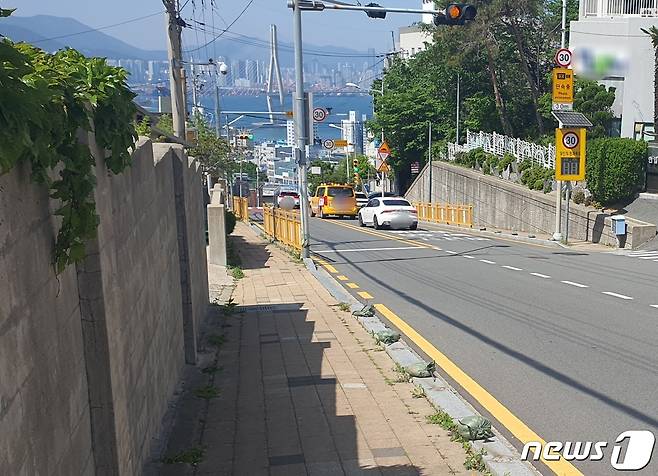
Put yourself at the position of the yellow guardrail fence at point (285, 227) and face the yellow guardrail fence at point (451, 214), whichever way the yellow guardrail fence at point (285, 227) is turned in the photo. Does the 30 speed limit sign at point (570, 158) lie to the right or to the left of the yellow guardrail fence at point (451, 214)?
right

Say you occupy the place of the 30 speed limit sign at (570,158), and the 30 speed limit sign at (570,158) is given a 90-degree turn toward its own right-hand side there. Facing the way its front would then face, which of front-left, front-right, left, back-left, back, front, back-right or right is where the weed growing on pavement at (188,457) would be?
left

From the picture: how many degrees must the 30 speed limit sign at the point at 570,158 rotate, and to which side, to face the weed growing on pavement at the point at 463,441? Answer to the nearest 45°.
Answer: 0° — it already faces it

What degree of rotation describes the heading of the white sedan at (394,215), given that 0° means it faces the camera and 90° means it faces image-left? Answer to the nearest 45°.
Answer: approximately 135°

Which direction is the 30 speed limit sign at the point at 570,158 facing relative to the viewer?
toward the camera

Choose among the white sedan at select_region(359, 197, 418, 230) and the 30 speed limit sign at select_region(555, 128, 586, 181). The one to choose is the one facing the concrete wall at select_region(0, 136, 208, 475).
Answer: the 30 speed limit sign

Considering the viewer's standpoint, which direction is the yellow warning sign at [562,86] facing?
facing the viewer

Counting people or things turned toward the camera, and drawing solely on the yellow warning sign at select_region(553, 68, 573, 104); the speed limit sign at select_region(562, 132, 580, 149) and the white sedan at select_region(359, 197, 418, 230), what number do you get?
2

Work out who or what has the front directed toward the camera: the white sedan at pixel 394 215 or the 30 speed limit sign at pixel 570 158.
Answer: the 30 speed limit sign

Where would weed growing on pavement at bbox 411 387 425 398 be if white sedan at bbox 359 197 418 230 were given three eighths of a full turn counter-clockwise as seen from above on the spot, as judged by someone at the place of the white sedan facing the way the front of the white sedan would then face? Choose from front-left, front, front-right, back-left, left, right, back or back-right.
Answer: front

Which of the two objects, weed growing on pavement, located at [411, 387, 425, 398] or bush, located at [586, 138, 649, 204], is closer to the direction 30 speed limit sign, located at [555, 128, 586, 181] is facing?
the weed growing on pavement

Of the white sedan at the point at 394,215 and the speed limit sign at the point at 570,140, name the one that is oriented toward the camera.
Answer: the speed limit sign

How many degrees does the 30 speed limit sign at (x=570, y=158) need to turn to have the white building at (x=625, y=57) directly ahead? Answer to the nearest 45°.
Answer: approximately 180°

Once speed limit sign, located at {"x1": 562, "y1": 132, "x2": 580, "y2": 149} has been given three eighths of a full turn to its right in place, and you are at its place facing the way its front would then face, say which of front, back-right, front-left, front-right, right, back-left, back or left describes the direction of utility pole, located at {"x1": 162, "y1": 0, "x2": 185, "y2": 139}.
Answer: left

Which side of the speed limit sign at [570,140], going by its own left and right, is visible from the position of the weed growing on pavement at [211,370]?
front
